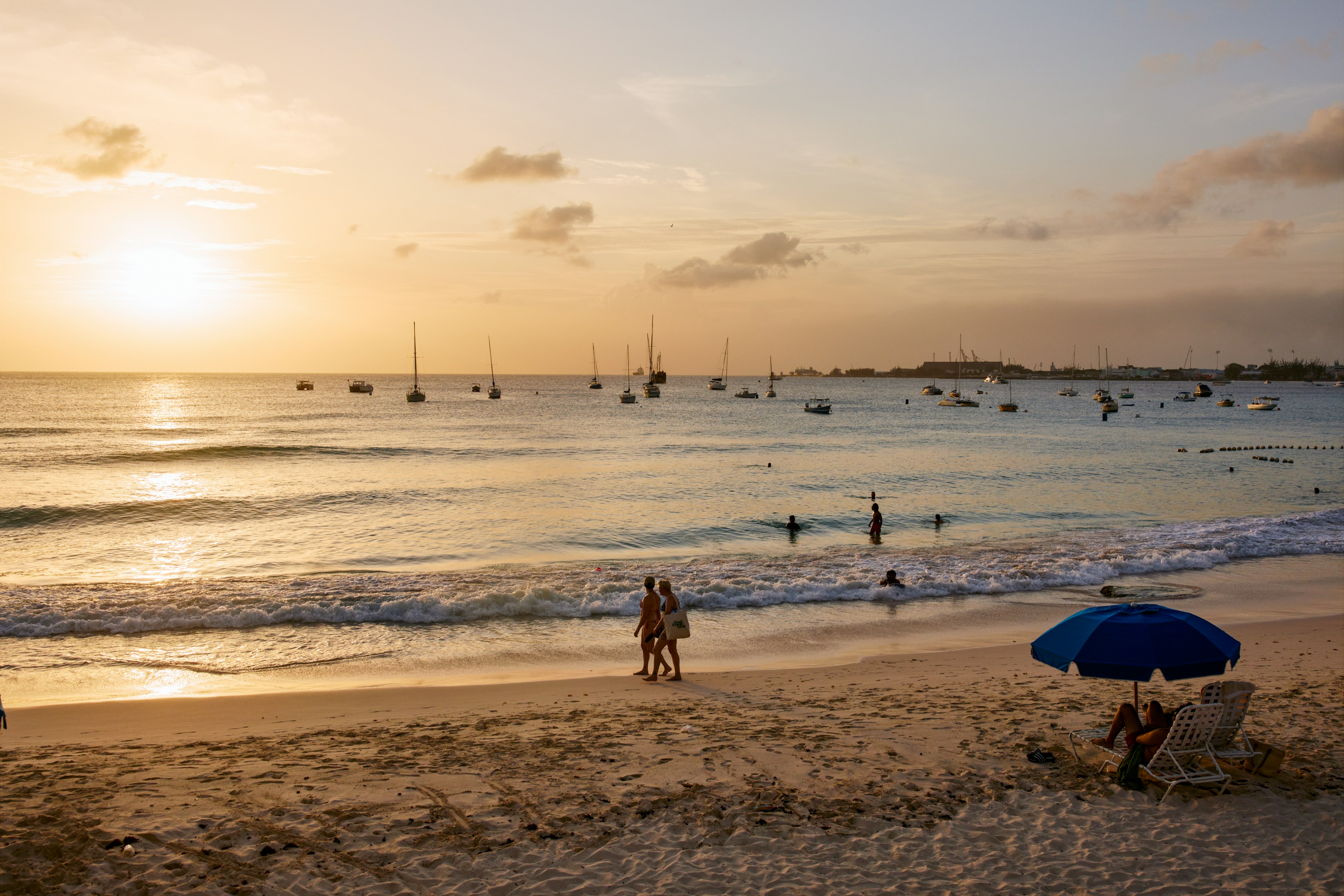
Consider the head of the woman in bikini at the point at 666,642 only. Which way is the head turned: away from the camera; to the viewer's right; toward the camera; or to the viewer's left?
to the viewer's left

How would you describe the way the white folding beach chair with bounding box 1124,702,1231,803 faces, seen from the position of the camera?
facing away from the viewer and to the left of the viewer

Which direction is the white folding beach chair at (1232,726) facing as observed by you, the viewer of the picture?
facing away from the viewer and to the left of the viewer

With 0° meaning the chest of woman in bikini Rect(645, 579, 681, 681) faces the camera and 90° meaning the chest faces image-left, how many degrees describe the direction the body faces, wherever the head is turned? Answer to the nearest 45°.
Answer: approximately 90°
